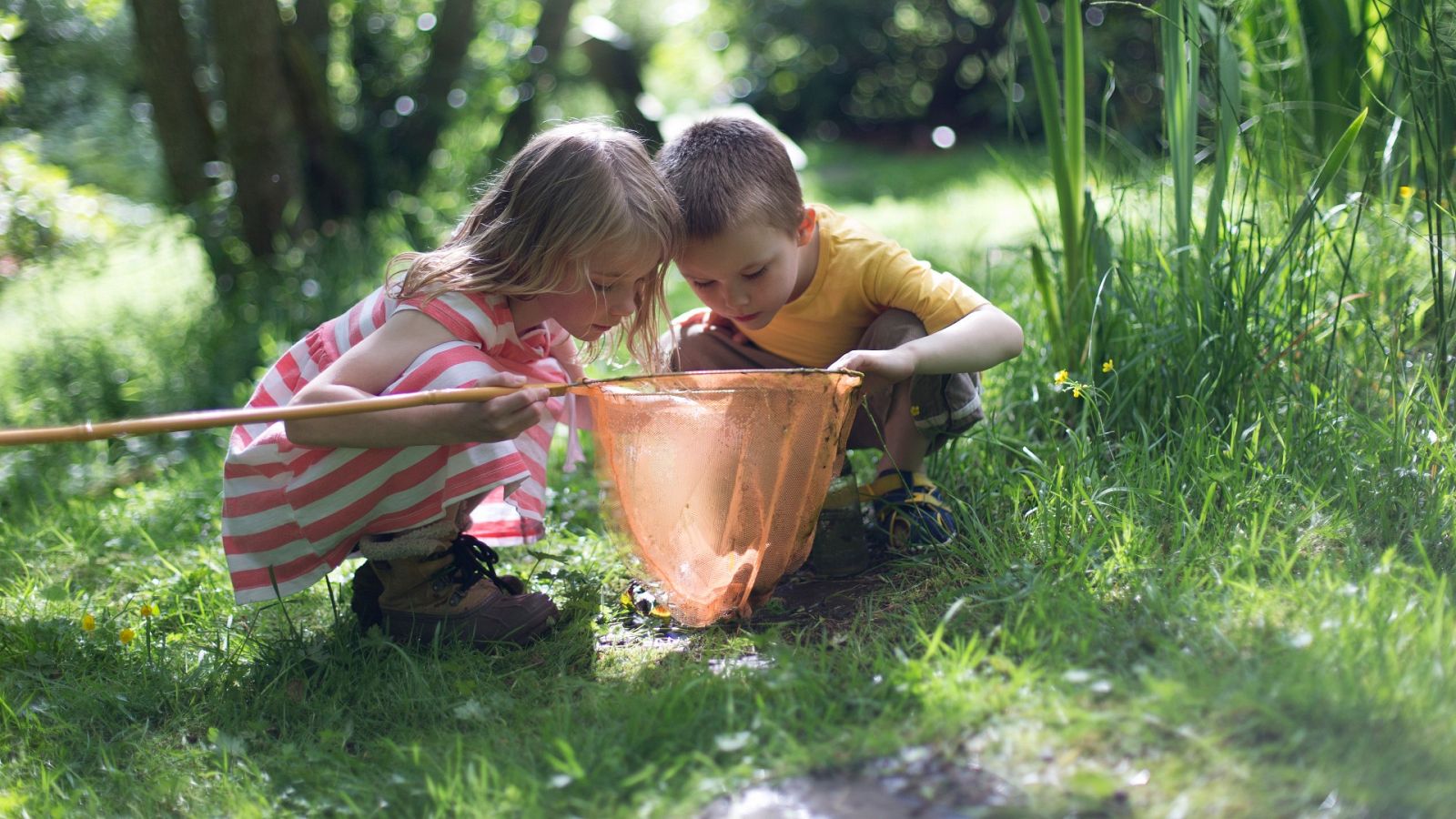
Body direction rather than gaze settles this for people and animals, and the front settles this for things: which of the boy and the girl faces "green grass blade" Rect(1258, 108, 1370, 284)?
the girl

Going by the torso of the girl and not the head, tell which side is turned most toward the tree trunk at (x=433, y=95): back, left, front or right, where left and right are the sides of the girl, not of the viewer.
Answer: left

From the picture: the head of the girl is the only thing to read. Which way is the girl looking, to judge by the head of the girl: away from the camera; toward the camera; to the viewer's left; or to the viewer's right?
to the viewer's right

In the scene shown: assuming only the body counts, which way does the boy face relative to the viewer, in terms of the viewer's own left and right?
facing the viewer and to the left of the viewer

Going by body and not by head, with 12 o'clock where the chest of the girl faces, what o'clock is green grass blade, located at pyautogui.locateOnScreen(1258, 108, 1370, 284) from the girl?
The green grass blade is roughly at 12 o'clock from the girl.

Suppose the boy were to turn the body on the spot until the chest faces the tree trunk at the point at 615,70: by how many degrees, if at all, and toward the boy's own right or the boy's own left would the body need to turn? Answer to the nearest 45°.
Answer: approximately 135° to the boy's own right

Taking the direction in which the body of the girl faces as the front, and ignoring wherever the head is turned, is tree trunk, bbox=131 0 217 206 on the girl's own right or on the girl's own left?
on the girl's own left

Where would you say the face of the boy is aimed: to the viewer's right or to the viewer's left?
to the viewer's left

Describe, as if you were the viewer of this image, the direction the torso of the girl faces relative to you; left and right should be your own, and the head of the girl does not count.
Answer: facing to the right of the viewer

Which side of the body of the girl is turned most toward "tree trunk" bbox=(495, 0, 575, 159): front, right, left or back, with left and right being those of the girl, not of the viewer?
left

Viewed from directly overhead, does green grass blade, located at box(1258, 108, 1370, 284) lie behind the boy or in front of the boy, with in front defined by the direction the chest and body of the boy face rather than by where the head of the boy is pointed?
behind

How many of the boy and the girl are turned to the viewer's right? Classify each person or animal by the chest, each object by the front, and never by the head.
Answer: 1

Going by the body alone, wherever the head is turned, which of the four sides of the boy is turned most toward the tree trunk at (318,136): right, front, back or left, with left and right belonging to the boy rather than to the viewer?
right

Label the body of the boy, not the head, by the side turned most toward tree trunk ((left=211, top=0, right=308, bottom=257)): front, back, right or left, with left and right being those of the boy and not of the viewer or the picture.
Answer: right
